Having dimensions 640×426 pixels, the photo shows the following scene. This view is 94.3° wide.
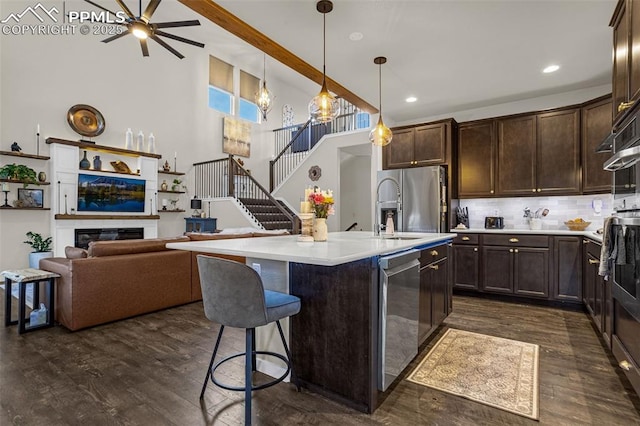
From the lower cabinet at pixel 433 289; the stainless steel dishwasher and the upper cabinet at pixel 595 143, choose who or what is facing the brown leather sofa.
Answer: the upper cabinet

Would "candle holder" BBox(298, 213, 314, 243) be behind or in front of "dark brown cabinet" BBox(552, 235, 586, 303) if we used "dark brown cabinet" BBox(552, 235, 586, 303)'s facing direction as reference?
in front

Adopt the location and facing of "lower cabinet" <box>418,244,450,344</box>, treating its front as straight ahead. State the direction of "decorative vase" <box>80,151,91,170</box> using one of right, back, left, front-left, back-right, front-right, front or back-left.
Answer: back

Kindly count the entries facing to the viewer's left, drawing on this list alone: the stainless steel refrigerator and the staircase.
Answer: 0

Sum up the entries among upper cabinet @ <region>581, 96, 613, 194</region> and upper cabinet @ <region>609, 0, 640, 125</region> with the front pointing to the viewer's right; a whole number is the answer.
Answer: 0

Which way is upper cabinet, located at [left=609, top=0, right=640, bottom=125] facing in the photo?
to the viewer's left

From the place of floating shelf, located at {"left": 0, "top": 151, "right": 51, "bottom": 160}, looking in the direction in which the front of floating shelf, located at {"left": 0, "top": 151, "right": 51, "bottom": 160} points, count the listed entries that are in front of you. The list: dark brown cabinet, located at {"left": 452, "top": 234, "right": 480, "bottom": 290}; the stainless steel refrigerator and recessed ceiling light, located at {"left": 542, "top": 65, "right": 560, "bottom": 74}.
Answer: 3

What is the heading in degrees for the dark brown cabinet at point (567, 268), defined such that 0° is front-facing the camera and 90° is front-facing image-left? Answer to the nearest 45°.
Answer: approximately 0°

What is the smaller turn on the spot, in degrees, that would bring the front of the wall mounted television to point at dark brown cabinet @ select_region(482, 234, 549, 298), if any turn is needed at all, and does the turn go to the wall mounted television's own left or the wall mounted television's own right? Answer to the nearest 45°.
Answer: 0° — it already faces it

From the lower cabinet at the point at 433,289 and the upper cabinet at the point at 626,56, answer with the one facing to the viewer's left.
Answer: the upper cabinet

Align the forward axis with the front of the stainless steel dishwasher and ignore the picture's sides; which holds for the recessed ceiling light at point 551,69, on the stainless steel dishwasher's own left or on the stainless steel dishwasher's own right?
on the stainless steel dishwasher's own left

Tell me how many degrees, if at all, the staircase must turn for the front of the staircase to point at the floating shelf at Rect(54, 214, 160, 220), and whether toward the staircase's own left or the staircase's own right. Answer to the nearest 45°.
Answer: approximately 135° to the staircase's own right

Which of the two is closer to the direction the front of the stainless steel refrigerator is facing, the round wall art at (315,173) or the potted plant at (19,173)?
the potted plant
